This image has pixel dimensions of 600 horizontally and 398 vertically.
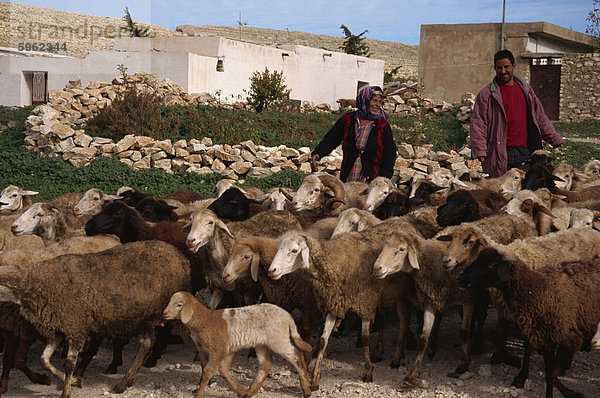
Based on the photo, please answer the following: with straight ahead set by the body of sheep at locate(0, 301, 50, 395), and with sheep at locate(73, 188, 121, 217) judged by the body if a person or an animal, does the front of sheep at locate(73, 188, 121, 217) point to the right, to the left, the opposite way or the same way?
the same way

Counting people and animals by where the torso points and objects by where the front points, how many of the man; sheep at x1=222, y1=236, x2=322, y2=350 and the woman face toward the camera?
2

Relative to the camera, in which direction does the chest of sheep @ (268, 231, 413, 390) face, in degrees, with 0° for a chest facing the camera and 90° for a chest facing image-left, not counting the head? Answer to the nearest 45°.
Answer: approximately 45°

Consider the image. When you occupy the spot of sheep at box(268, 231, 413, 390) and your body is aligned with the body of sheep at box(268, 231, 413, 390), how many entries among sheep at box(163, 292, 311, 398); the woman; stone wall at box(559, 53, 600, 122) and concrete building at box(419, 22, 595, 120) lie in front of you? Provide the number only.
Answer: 1

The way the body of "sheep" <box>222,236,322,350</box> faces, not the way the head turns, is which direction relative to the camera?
to the viewer's left

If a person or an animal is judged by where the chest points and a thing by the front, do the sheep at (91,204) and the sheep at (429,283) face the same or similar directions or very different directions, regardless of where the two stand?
same or similar directions

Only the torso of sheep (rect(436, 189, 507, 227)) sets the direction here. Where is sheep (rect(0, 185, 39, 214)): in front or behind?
in front

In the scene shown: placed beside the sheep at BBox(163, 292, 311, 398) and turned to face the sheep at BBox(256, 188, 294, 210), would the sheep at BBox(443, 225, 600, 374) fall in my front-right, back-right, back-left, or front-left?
front-right

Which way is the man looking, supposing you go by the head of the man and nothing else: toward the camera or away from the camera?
toward the camera

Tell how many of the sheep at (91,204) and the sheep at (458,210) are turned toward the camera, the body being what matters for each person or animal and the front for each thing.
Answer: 0

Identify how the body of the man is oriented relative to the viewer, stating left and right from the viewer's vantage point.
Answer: facing the viewer

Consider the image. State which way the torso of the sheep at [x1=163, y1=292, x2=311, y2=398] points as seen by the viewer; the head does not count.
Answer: to the viewer's left

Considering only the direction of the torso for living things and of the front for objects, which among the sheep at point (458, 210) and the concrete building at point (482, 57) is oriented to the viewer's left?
the sheep

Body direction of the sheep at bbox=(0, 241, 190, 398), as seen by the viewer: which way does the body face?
to the viewer's left

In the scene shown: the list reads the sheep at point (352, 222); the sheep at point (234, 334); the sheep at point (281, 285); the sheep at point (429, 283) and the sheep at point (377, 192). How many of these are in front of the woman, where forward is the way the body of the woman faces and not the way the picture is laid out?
5

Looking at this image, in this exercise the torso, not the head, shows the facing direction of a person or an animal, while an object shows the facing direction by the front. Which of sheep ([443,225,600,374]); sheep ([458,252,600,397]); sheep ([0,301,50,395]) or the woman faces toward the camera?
the woman

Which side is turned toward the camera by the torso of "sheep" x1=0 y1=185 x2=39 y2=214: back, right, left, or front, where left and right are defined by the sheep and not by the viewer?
left
